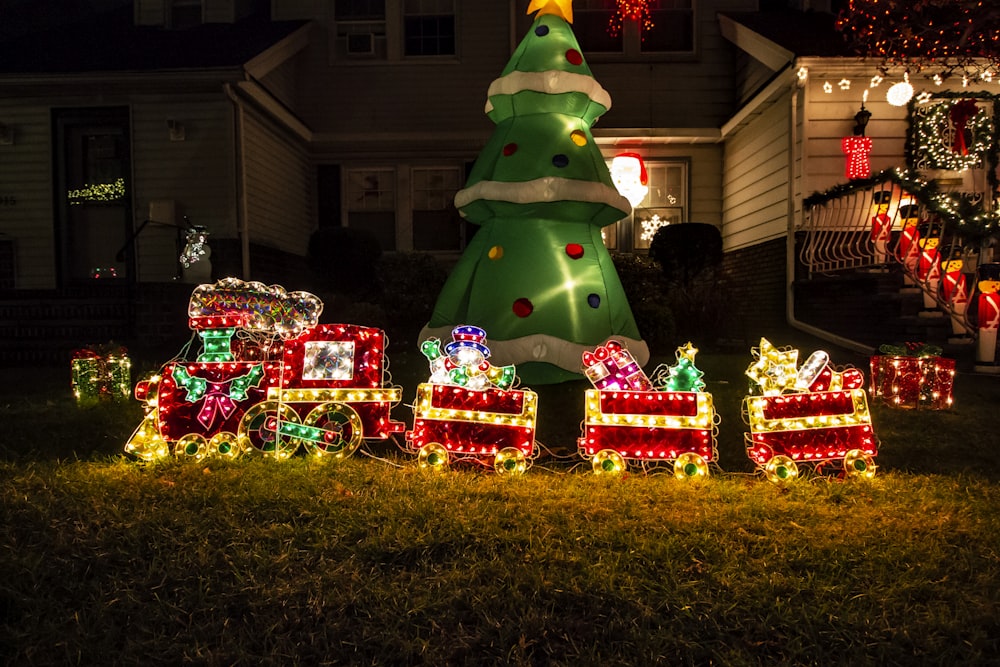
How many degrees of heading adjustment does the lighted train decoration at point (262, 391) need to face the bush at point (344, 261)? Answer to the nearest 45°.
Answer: approximately 90° to its right

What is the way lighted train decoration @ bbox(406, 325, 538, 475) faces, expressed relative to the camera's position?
facing to the left of the viewer

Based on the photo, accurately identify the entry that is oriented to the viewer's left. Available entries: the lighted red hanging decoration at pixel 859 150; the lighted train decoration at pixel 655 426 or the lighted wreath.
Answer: the lighted train decoration

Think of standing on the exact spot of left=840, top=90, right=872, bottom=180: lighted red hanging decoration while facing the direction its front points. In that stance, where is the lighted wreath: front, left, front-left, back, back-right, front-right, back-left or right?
back-left

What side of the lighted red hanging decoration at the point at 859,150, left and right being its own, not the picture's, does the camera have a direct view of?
front

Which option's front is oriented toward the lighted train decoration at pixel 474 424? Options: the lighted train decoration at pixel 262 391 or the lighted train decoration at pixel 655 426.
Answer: the lighted train decoration at pixel 655 426

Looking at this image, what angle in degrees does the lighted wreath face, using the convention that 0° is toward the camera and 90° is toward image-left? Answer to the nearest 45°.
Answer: approximately 0°

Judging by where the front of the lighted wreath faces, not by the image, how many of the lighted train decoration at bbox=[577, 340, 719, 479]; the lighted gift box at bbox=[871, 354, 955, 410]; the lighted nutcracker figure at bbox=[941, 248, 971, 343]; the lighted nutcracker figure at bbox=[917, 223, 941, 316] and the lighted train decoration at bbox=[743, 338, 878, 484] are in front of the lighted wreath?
5

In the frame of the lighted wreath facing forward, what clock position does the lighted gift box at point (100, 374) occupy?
The lighted gift box is roughly at 1 o'clock from the lighted wreath.

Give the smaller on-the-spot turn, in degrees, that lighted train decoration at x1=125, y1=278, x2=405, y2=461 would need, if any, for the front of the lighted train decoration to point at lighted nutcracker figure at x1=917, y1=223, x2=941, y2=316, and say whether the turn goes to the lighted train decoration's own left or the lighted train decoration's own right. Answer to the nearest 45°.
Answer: approximately 180°

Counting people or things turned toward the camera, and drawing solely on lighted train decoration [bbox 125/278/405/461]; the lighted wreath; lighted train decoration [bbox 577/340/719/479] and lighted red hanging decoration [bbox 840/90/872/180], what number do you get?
2

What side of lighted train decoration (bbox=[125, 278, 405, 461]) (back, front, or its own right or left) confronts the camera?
left

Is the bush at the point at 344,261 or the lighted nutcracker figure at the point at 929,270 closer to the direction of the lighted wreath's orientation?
the lighted nutcracker figure

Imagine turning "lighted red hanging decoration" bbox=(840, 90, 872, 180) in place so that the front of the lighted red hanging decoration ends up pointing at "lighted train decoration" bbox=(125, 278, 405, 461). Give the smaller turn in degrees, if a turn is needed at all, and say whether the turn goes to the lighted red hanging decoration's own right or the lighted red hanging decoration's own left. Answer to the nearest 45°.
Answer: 0° — it already faces it

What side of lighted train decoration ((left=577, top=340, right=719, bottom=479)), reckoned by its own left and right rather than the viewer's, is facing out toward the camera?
left

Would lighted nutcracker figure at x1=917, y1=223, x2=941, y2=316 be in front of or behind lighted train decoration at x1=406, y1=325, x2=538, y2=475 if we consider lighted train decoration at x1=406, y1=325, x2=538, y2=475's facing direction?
behind
